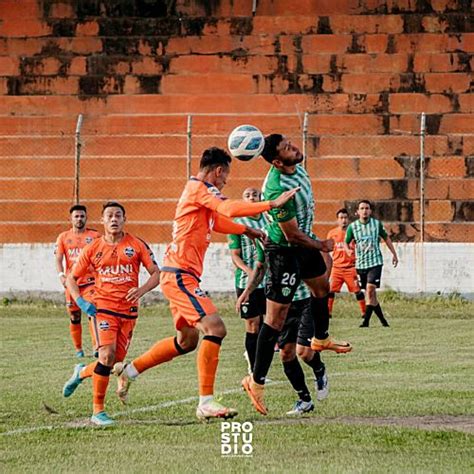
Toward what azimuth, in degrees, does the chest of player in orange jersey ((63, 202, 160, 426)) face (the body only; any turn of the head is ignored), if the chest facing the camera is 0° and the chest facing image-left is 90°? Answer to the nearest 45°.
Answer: approximately 0°

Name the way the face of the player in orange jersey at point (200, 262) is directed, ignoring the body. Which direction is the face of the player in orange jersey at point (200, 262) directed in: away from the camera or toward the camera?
away from the camera

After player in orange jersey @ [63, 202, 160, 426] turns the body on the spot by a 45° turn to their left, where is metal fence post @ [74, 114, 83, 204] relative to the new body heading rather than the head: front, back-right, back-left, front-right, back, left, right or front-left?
back-left

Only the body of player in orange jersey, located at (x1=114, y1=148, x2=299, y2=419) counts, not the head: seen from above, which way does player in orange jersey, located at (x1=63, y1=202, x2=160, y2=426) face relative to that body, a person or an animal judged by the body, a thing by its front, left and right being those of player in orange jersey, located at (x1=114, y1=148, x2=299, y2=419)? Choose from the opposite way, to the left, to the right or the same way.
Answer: to the right

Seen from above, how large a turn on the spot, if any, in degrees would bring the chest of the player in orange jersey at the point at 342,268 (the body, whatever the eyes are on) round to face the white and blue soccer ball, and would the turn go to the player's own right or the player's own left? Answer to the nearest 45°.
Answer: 0° — they already face it

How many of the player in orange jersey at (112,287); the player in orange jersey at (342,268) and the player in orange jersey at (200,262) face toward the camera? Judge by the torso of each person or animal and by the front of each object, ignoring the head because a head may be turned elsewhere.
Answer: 2

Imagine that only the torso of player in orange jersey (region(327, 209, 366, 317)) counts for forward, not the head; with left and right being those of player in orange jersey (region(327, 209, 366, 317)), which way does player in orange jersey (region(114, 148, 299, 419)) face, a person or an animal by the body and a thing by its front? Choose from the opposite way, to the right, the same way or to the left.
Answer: to the left

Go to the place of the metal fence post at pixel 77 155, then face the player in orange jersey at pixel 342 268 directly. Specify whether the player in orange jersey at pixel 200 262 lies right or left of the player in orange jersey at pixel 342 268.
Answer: right

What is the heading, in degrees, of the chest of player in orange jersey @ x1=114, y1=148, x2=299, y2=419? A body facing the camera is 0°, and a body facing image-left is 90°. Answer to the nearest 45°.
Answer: approximately 270°

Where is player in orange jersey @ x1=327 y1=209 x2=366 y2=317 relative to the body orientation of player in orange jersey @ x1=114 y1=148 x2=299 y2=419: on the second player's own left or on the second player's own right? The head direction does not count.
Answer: on the second player's own left
